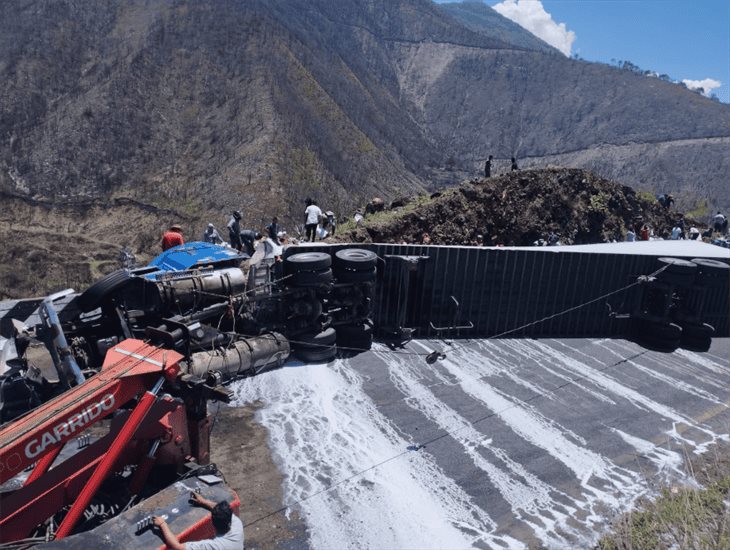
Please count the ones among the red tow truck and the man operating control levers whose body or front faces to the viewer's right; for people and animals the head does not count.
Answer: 0

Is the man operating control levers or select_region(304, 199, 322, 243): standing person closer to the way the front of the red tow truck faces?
the man operating control levers

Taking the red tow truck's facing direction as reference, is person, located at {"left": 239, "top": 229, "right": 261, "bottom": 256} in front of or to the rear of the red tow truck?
to the rear

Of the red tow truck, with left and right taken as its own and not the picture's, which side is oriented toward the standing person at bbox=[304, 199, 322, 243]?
back

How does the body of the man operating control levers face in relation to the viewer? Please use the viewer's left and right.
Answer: facing away from the viewer and to the left of the viewer

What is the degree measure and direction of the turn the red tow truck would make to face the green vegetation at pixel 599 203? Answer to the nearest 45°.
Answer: approximately 180°

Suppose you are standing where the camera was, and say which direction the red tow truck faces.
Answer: facing the viewer and to the left of the viewer

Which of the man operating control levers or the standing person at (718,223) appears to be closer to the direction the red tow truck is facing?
the man operating control levers

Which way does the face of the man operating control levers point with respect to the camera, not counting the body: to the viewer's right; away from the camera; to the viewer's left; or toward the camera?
away from the camera

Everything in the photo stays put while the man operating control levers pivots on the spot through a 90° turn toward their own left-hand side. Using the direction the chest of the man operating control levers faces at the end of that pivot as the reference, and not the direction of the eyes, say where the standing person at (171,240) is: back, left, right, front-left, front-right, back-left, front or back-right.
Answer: back-right
